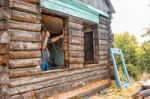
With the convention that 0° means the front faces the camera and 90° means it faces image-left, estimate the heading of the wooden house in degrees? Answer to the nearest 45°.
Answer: approximately 315°
